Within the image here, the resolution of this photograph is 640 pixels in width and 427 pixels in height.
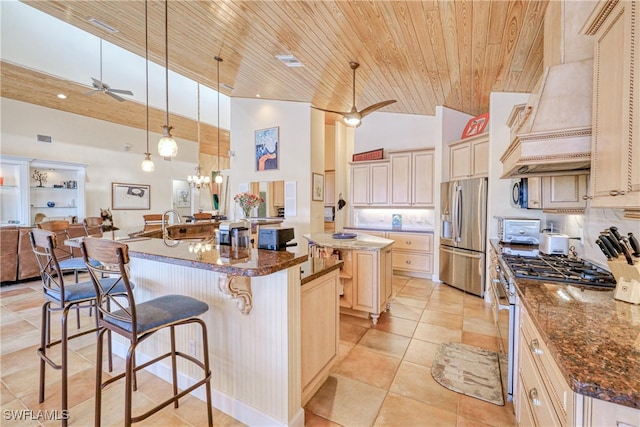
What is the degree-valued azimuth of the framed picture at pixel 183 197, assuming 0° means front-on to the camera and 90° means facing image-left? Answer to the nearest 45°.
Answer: approximately 0°

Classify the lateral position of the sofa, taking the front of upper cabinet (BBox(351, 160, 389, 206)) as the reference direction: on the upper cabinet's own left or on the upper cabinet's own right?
on the upper cabinet's own right

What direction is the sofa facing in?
away from the camera

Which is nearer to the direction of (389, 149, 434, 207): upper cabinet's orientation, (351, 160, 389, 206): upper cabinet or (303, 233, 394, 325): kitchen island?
the kitchen island

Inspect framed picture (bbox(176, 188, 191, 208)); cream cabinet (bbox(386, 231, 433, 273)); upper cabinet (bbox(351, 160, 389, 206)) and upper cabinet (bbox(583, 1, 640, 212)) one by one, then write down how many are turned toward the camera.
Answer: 3

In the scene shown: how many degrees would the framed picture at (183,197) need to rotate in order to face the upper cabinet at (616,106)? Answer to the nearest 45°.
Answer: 0° — it already faces it

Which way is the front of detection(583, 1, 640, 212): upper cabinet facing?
to the viewer's left

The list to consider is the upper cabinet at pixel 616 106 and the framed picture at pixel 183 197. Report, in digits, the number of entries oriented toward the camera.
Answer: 1

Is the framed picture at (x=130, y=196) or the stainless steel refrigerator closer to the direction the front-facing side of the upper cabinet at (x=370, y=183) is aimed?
the stainless steel refrigerator

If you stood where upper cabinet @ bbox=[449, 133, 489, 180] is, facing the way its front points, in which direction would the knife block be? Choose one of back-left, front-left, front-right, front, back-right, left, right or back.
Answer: front-left

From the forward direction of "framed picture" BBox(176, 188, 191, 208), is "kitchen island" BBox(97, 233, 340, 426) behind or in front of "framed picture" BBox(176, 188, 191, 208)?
in front
